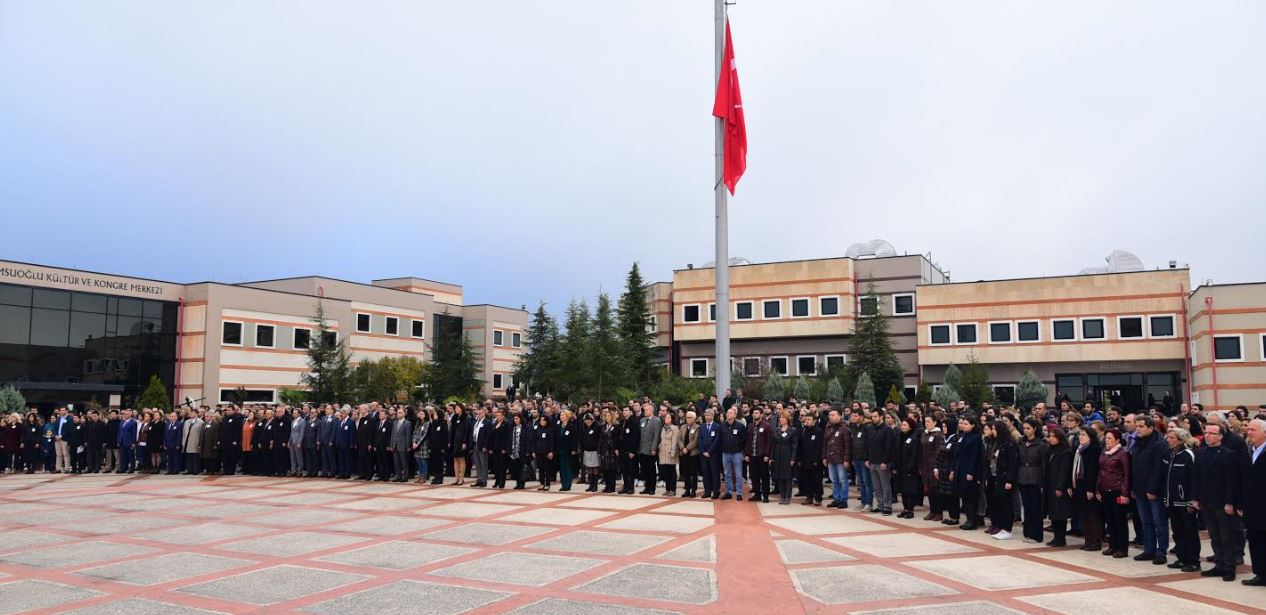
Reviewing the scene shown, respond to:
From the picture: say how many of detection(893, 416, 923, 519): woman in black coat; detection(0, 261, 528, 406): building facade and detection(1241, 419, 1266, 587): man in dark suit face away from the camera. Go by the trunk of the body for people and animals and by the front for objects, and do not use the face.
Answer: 0

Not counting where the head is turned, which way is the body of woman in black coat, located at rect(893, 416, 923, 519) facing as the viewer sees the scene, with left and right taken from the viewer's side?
facing the viewer and to the left of the viewer

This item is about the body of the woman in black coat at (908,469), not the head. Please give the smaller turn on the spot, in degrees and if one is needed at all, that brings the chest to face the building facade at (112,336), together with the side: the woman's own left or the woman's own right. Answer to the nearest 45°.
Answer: approximately 90° to the woman's own right

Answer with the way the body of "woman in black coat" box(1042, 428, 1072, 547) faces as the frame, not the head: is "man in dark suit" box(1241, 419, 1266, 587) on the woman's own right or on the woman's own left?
on the woman's own left

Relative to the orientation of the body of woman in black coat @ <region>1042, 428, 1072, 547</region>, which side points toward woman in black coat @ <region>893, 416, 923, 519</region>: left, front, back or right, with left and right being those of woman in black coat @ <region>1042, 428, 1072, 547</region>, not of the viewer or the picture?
right

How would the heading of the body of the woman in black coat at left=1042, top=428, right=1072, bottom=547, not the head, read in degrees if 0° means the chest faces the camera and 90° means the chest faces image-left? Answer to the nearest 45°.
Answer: approximately 45°

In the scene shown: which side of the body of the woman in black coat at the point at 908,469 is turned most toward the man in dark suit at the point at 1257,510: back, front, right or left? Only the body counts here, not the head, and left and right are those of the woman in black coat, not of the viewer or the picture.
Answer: left

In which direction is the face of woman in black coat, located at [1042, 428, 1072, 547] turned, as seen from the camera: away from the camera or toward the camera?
toward the camera

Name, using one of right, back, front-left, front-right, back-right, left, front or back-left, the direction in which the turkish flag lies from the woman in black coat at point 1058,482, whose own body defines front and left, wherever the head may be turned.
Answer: right

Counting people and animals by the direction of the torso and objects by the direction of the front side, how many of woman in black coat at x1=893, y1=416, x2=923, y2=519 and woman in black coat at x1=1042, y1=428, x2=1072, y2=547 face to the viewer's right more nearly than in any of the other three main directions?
0

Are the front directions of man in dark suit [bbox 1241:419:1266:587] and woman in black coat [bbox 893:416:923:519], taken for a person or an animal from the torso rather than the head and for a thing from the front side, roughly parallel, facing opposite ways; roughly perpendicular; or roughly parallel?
roughly parallel

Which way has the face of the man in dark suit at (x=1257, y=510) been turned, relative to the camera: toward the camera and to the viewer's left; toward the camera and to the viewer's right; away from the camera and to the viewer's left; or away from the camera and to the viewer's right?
toward the camera and to the viewer's left

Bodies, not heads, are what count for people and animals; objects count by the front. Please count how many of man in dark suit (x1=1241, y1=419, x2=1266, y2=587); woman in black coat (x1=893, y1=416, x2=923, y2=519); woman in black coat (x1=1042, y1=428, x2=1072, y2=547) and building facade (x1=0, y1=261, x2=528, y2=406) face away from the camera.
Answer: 0
